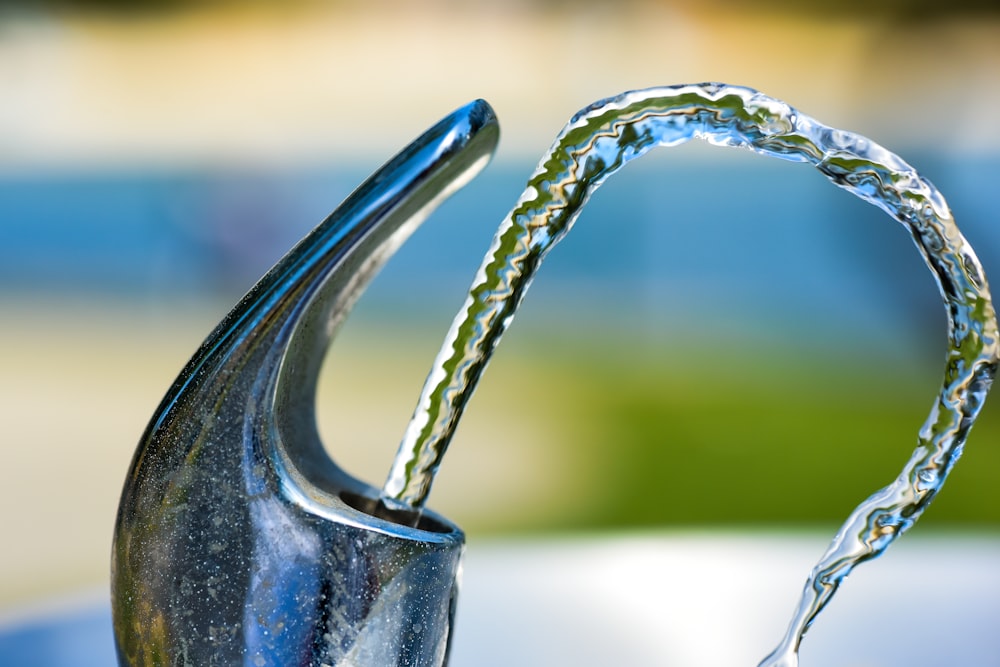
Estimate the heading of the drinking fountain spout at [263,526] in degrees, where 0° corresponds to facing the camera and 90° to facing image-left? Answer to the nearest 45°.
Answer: approximately 270°
